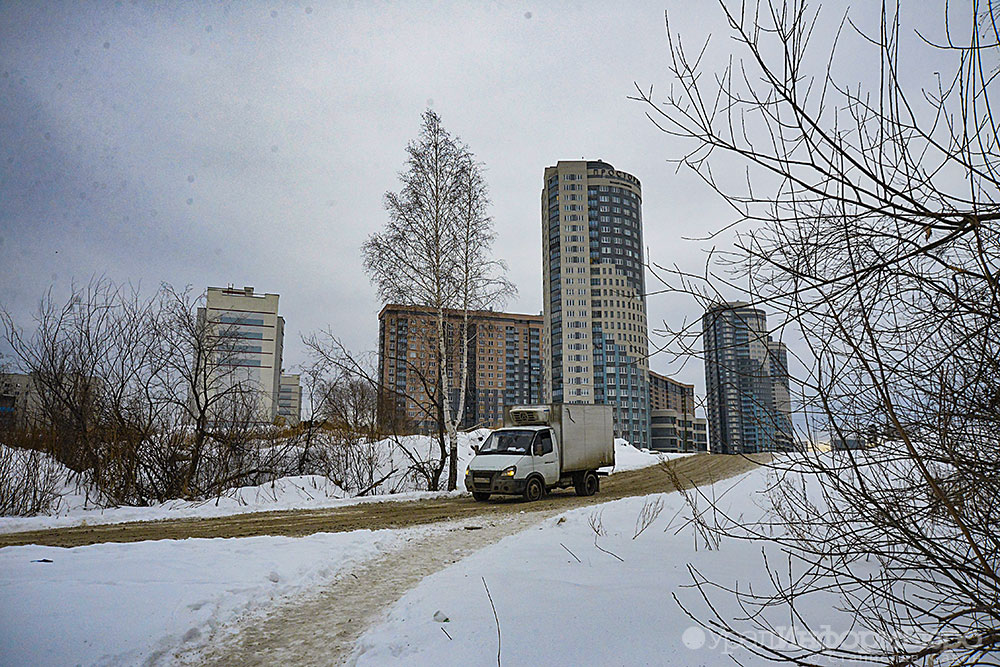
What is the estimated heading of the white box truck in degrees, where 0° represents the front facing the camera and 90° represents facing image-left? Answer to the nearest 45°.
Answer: approximately 45°

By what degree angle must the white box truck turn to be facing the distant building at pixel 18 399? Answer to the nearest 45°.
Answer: approximately 45° to its right
